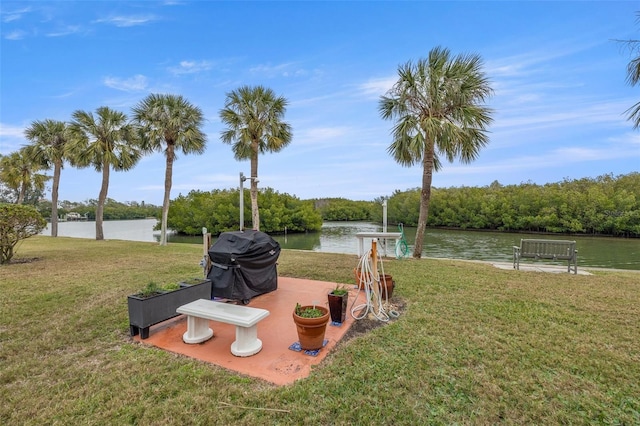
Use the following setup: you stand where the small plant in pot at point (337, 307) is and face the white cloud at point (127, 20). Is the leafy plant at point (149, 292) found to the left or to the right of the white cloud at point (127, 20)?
left

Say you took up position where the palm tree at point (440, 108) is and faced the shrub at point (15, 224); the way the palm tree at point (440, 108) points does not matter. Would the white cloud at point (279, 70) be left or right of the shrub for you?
right

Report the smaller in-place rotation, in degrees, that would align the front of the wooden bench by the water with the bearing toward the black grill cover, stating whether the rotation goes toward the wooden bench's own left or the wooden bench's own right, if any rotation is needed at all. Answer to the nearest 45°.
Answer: approximately 135° to the wooden bench's own left

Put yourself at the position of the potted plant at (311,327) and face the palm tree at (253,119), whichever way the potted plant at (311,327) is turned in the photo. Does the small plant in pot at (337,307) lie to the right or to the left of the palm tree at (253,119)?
right
